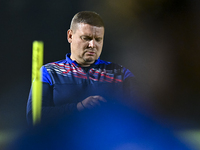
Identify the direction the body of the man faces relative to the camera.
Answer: toward the camera
